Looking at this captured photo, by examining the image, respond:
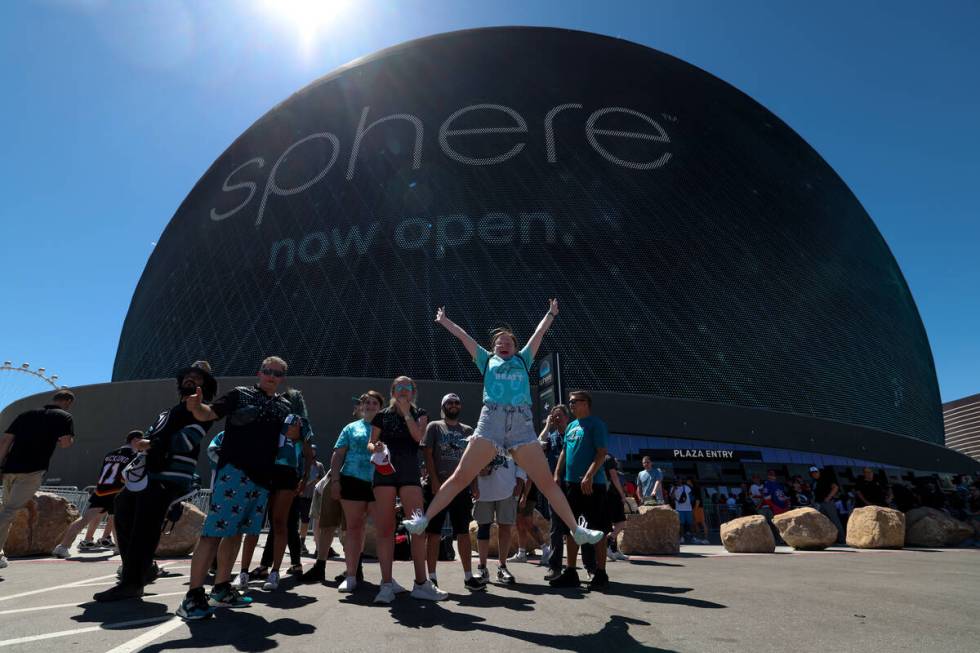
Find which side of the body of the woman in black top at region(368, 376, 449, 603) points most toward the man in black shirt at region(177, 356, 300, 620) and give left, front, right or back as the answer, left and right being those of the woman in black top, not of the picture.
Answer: right

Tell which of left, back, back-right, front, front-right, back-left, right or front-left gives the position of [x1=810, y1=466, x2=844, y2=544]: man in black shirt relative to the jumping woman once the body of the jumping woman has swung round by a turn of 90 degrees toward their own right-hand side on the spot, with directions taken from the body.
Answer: back-right

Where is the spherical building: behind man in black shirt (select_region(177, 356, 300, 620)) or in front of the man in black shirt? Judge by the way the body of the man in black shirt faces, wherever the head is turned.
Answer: behind

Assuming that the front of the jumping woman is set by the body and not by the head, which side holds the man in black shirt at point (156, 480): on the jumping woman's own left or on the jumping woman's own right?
on the jumping woman's own right

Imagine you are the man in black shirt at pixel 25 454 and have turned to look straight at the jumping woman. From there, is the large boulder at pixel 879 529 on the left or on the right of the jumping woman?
left

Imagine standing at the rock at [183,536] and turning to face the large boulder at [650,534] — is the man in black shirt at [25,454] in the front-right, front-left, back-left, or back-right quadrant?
back-right

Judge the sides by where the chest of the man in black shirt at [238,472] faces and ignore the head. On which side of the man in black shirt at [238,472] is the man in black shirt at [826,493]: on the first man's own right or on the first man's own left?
on the first man's own left

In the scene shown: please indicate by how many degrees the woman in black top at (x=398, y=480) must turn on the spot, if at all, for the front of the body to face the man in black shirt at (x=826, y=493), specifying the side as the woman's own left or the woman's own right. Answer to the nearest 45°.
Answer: approximately 135° to the woman's own left

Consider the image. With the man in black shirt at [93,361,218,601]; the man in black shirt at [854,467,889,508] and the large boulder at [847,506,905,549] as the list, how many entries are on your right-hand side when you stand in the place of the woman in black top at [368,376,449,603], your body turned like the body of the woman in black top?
1

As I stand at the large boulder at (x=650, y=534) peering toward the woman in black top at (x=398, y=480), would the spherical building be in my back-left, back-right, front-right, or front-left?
back-right

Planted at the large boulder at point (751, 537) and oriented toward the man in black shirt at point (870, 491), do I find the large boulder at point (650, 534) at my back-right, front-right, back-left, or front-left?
back-left
